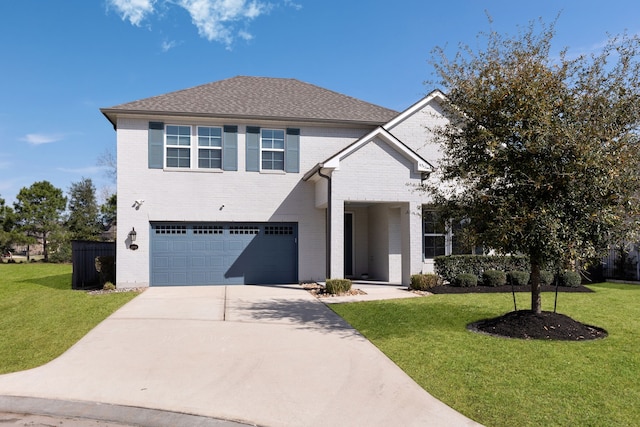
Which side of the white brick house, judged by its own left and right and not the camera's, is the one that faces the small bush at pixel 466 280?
left

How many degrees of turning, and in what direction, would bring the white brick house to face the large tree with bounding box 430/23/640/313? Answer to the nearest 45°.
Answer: approximately 45° to its left

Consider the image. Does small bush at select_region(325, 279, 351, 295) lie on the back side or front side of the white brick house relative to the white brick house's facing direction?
on the front side

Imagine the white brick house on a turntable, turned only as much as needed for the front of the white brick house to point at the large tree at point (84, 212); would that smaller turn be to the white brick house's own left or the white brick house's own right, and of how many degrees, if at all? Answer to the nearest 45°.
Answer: approximately 135° to the white brick house's own right

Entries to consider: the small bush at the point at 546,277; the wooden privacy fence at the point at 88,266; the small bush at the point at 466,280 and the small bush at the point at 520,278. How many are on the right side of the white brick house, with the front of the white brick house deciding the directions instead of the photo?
1

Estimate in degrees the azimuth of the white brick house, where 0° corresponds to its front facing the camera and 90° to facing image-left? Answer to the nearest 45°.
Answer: approximately 0°

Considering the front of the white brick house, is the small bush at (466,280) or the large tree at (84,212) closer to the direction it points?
the small bush

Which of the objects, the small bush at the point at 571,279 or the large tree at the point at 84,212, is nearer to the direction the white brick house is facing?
the small bush

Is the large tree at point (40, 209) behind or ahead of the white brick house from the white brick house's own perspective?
behind

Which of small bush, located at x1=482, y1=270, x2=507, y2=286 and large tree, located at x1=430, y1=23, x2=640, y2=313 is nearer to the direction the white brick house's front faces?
the large tree

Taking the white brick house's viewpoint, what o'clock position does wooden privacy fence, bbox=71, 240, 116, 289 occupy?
The wooden privacy fence is roughly at 3 o'clock from the white brick house.

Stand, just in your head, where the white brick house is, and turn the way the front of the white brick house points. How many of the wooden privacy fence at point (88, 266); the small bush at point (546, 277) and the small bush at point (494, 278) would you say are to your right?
1

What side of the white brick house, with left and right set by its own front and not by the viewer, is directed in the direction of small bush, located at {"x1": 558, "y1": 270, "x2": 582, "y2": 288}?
left

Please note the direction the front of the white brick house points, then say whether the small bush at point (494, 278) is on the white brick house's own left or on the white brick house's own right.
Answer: on the white brick house's own left
